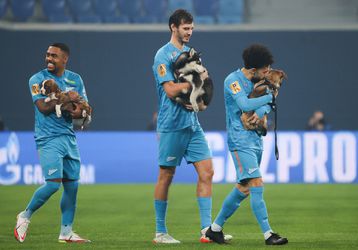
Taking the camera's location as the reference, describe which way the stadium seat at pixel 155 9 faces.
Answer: facing the viewer

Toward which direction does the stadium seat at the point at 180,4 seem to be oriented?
toward the camera

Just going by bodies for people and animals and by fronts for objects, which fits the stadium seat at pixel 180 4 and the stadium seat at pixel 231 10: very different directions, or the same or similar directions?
same or similar directions

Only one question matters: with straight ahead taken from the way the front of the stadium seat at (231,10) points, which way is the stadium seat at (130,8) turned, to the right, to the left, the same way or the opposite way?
the same way

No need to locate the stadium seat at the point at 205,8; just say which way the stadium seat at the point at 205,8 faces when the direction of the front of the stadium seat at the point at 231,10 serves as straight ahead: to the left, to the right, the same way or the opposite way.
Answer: the same way

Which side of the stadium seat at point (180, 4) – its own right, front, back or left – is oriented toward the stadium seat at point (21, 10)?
right

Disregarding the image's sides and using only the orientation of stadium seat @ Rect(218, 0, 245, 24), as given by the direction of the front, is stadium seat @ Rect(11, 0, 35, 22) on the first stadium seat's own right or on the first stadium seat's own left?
on the first stadium seat's own right

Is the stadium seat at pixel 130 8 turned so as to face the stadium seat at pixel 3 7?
no

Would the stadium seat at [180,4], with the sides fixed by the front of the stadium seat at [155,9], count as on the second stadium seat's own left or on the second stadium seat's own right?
on the second stadium seat's own left

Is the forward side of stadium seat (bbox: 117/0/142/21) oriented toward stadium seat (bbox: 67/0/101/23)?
no

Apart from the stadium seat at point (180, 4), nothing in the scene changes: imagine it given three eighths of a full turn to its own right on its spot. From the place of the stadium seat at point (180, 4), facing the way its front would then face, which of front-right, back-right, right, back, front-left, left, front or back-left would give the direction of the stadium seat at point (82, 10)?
front-left

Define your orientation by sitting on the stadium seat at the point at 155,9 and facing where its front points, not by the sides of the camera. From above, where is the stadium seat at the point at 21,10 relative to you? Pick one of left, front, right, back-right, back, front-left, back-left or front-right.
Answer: right

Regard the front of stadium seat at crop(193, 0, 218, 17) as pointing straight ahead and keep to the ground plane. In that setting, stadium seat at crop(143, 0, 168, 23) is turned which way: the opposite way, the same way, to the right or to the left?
the same way

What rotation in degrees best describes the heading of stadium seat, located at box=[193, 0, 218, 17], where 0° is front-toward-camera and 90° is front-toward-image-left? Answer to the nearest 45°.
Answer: approximately 0°

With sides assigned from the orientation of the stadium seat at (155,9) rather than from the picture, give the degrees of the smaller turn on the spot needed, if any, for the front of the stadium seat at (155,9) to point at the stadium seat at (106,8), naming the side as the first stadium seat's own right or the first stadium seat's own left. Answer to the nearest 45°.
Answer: approximately 90° to the first stadium seat's own right

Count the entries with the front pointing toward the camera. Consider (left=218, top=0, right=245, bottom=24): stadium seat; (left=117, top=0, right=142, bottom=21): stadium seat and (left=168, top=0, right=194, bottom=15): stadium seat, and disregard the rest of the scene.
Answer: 3

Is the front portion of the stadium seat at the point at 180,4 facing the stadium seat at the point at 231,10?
no
